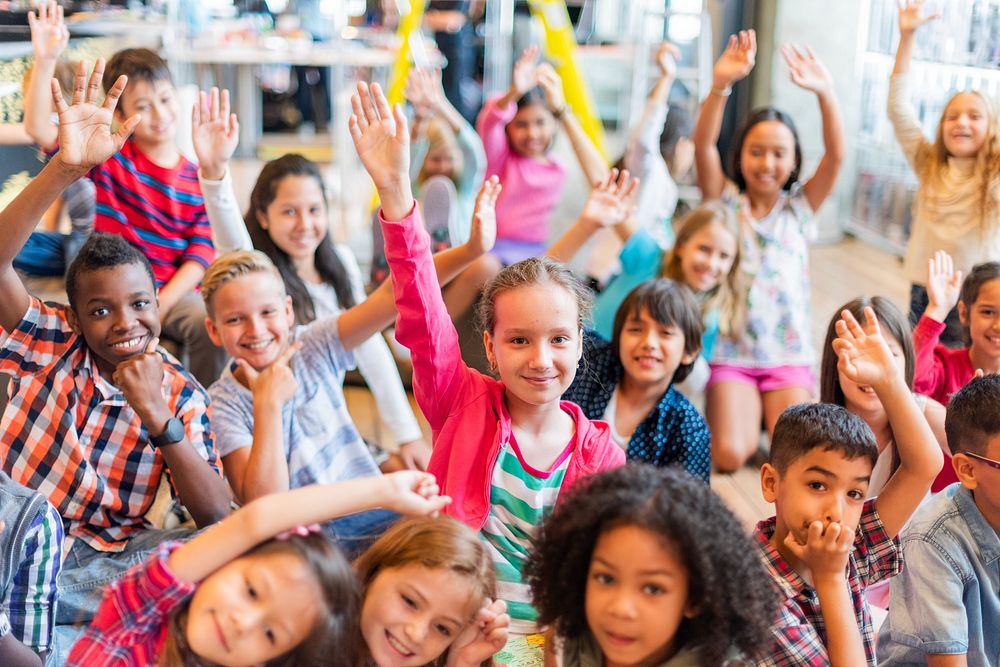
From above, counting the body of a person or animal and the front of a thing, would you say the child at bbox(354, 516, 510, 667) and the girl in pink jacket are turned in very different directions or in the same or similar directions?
same or similar directions

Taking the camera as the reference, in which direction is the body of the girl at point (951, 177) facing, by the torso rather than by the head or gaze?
toward the camera

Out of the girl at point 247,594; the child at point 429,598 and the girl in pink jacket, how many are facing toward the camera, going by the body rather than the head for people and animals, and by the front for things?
3

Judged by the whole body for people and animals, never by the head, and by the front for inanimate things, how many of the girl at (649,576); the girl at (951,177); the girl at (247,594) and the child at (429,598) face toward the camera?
4

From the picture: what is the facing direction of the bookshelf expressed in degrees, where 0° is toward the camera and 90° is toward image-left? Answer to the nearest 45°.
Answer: approximately 45°

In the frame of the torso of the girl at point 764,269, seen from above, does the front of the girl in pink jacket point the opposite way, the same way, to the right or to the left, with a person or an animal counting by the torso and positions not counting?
the same way

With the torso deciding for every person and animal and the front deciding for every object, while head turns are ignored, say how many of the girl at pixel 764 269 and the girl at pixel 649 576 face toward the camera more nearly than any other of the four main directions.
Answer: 2

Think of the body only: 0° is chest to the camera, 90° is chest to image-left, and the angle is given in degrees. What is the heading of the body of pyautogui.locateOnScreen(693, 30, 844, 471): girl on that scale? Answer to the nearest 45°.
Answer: approximately 0°

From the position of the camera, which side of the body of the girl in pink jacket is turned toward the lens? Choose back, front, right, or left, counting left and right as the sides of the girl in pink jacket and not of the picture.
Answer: front

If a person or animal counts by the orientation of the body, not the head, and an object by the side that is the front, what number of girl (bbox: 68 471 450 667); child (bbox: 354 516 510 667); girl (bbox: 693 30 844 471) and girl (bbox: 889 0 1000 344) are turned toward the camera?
4

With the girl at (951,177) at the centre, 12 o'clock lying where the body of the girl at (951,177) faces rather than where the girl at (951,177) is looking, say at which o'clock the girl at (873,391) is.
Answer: the girl at (873,391) is roughly at 12 o'clock from the girl at (951,177).

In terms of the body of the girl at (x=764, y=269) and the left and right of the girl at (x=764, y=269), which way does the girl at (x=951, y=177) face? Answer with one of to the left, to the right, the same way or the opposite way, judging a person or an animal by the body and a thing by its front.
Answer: the same way

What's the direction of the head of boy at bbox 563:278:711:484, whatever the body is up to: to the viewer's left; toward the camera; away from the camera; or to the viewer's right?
toward the camera

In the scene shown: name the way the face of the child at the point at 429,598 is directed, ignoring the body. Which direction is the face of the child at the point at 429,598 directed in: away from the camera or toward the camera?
toward the camera

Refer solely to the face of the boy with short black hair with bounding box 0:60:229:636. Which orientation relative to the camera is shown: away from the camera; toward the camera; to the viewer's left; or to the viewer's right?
toward the camera

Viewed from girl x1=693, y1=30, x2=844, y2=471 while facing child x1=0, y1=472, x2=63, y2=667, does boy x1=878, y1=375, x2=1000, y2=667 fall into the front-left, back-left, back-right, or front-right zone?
front-left
